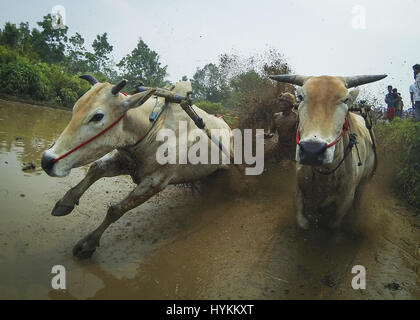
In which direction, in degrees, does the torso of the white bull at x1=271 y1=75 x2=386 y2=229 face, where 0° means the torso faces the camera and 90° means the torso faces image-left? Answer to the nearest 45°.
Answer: approximately 0°

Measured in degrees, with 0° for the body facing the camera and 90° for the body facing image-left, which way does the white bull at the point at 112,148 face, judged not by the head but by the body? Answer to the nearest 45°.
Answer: approximately 45°

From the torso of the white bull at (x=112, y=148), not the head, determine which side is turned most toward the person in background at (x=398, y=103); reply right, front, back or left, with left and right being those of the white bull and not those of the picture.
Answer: back

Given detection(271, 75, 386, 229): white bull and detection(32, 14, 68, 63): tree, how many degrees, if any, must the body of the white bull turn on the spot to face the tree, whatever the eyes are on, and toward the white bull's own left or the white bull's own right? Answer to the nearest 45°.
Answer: approximately 135° to the white bull's own right

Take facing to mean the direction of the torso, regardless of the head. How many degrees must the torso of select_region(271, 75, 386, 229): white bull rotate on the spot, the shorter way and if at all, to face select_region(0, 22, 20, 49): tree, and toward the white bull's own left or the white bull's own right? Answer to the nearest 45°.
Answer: approximately 135° to the white bull's own right

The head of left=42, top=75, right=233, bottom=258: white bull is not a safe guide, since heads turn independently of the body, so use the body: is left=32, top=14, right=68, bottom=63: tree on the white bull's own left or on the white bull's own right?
on the white bull's own right

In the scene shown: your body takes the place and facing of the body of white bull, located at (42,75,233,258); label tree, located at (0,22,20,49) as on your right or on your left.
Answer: on your right

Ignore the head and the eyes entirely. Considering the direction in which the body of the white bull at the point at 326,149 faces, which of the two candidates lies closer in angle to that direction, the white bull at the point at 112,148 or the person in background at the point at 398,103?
the white bull

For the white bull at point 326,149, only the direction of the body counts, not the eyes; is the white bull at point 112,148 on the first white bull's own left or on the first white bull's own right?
on the first white bull's own right
